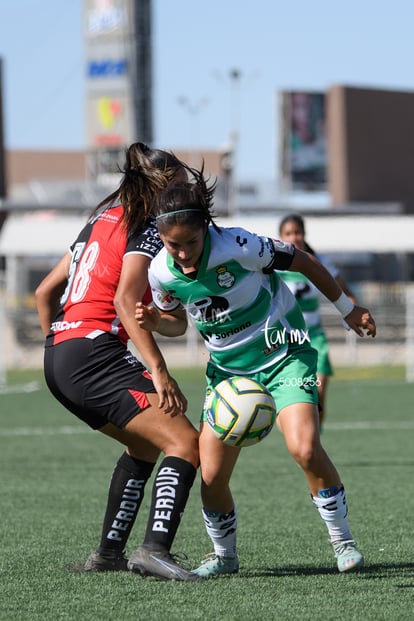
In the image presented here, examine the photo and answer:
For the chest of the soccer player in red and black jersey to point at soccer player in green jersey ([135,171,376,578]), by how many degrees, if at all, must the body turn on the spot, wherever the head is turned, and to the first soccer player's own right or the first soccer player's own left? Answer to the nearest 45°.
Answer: approximately 45° to the first soccer player's own right

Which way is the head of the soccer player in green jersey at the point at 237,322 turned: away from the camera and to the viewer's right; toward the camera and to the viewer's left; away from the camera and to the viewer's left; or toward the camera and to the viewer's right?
toward the camera and to the viewer's left

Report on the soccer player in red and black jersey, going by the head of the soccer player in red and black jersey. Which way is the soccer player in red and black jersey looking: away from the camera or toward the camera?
away from the camera

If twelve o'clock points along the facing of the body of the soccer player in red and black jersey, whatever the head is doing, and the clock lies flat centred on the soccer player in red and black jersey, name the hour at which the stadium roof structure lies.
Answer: The stadium roof structure is roughly at 11 o'clock from the soccer player in red and black jersey.

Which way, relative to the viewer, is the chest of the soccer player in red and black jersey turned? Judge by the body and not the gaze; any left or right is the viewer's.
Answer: facing away from the viewer and to the right of the viewer
